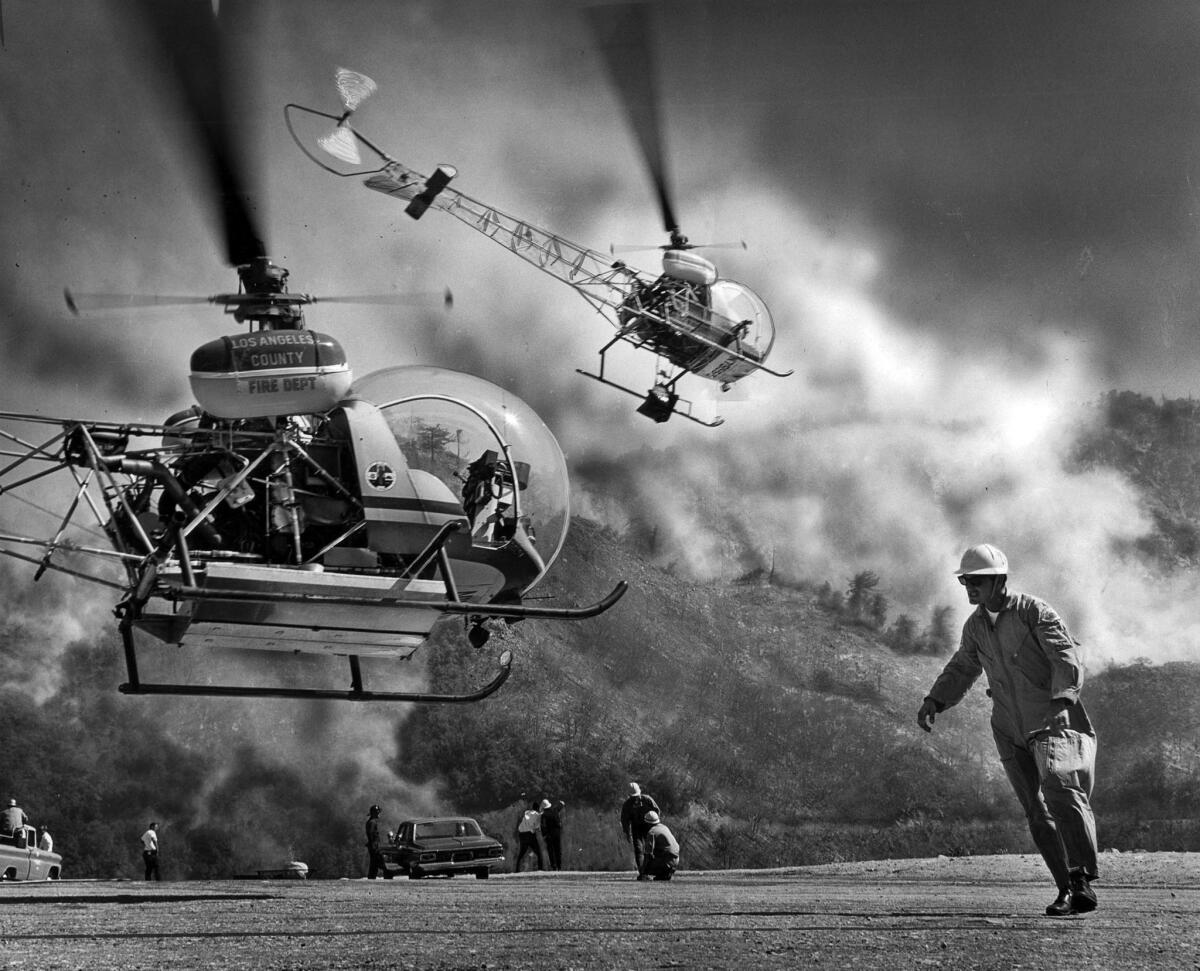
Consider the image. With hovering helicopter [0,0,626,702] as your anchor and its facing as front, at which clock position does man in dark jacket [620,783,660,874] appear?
The man in dark jacket is roughly at 10 o'clock from the hovering helicopter.

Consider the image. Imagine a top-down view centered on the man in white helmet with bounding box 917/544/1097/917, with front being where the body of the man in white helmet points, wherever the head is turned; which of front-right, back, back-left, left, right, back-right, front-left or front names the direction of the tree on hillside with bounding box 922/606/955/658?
back-right

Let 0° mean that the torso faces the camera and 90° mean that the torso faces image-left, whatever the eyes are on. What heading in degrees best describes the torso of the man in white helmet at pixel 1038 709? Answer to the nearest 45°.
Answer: approximately 45°

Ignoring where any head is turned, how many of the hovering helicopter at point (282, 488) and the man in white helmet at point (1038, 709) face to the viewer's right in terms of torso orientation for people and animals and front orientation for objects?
1

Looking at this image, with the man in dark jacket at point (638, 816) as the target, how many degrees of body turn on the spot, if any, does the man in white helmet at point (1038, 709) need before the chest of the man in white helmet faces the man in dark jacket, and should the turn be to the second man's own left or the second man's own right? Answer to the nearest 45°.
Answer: approximately 90° to the second man's own right

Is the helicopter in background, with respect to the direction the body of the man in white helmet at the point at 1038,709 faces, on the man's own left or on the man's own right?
on the man's own right

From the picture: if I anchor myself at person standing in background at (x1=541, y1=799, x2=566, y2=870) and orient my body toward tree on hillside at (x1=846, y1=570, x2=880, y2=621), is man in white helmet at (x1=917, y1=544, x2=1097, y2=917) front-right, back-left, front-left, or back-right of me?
back-right

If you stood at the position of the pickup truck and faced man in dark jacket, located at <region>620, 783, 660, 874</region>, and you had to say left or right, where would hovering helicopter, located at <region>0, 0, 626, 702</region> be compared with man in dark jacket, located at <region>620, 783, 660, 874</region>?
right

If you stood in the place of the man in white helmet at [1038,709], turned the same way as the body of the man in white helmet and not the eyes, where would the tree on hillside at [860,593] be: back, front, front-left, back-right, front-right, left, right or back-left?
back-right

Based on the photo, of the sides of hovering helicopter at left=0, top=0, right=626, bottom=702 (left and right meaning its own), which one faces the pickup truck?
left

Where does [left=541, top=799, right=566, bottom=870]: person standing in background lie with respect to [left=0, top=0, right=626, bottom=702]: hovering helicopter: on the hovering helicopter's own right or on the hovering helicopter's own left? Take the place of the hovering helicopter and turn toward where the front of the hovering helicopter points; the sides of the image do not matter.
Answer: on the hovering helicopter's own left

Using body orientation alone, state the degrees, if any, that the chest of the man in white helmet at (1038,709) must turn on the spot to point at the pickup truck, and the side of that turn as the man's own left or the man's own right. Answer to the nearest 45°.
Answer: approximately 90° to the man's own right

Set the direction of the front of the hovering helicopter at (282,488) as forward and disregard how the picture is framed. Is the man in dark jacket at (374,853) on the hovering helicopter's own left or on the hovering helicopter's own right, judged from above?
on the hovering helicopter's own left

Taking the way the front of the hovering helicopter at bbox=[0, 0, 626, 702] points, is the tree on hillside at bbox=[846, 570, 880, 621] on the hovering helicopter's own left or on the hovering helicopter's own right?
on the hovering helicopter's own left

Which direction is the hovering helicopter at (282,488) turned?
to the viewer's right

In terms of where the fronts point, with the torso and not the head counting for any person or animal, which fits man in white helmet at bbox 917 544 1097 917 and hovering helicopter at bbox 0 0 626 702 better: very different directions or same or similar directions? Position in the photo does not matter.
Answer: very different directions
